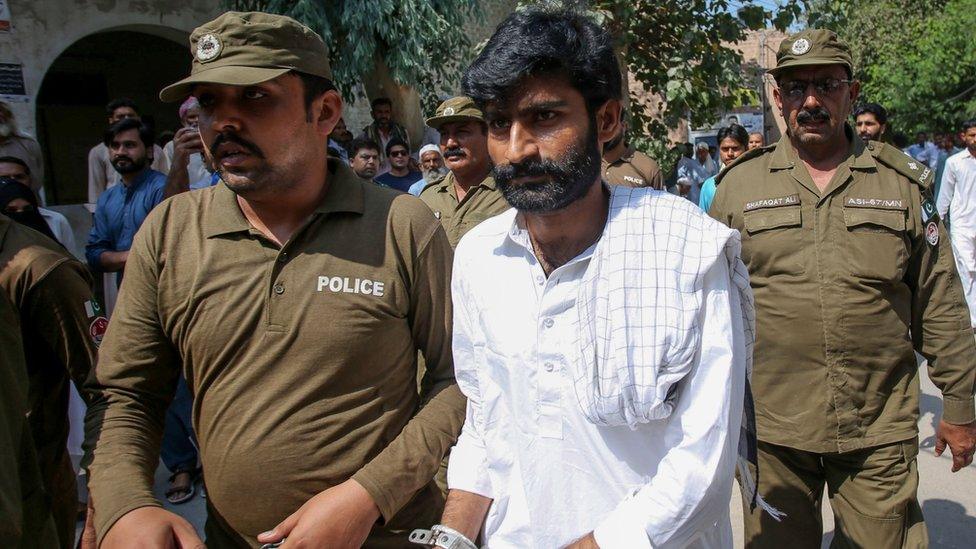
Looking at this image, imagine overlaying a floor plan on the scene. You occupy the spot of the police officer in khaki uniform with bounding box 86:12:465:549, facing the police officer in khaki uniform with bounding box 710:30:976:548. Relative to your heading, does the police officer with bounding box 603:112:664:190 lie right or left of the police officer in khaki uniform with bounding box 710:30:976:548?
left

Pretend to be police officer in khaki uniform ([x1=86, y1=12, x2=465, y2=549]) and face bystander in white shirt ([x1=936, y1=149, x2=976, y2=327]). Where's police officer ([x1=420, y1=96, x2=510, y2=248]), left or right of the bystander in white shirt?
left

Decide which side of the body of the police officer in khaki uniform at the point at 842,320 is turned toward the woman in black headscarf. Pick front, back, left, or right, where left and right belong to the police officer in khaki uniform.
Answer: right

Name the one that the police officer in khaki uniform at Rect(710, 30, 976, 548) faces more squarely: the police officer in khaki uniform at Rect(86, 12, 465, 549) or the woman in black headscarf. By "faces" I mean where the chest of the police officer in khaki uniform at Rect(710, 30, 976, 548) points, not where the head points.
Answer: the police officer in khaki uniform

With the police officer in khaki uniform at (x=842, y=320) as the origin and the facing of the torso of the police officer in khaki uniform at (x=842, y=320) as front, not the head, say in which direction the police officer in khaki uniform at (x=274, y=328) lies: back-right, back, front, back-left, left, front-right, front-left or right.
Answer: front-right

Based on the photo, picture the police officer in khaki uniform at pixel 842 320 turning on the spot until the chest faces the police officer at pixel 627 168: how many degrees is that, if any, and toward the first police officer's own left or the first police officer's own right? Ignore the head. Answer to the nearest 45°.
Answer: approximately 135° to the first police officer's own right

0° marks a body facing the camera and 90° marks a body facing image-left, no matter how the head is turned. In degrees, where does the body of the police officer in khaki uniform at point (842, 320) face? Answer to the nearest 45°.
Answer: approximately 0°

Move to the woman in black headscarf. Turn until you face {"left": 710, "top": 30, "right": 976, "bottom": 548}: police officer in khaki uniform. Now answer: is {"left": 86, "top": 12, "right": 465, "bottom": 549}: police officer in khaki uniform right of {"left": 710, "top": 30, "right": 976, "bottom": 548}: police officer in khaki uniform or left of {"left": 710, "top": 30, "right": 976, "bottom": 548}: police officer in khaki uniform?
right

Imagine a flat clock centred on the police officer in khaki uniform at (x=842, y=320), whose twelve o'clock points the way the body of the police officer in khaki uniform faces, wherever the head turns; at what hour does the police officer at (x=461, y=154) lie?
The police officer is roughly at 4 o'clock from the police officer in khaki uniform.
